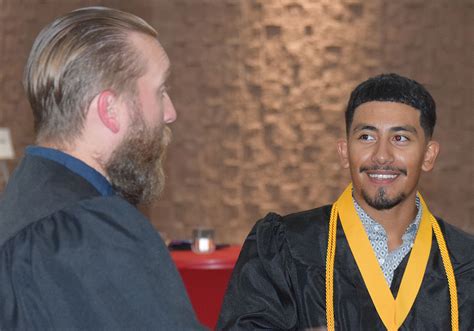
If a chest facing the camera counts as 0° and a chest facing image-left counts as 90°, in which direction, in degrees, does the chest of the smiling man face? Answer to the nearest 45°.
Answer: approximately 0°

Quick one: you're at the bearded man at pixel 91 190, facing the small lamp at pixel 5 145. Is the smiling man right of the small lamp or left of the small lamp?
right

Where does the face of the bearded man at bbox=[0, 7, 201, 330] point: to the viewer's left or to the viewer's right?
to the viewer's right

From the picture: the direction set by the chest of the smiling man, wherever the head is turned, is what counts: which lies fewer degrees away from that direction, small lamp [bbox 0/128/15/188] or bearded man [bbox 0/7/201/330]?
the bearded man

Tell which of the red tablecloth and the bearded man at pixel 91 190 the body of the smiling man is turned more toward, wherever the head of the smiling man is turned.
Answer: the bearded man

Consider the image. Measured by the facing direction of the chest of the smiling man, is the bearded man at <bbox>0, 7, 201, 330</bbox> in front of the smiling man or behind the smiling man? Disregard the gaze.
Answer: in front
